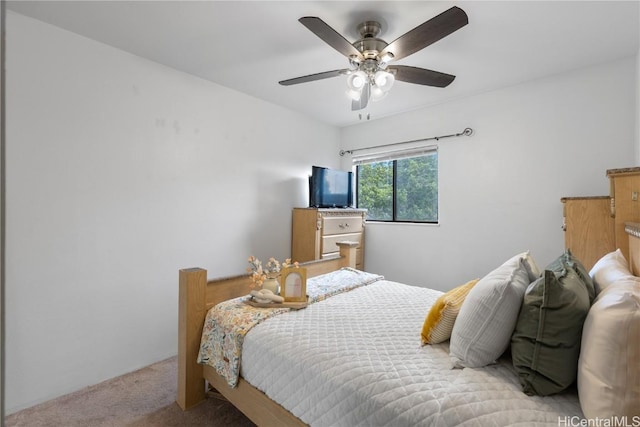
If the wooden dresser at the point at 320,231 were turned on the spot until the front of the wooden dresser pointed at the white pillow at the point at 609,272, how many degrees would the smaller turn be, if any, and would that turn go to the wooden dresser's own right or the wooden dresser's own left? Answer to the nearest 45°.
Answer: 0° — it already faces it

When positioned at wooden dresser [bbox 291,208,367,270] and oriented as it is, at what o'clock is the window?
The window is roughly at 10 o'clock from the wooden dresser.

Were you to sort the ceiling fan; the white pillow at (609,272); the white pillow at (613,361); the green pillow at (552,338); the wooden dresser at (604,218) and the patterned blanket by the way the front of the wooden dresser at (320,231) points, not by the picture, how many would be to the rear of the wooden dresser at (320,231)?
0

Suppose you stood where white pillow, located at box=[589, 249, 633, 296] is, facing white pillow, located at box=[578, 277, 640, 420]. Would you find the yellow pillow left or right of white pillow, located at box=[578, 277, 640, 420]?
right

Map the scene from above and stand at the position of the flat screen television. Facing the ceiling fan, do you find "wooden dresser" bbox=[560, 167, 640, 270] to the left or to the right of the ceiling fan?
left

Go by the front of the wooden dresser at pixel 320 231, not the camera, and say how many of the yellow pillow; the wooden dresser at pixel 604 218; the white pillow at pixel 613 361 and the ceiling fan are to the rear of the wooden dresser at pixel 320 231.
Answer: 0

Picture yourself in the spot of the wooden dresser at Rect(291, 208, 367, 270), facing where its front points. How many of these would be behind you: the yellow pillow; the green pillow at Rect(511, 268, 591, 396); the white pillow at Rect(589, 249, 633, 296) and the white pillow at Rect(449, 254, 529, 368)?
0

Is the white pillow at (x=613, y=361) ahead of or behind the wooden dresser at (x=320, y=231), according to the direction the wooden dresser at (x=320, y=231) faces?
ahead

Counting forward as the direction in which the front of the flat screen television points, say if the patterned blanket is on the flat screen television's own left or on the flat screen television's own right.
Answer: on the flat screen television's own right

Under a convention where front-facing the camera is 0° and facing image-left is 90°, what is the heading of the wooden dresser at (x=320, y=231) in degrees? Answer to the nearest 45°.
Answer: approximately 315°

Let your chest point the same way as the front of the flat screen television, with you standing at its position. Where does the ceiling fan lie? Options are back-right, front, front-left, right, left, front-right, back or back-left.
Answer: front-right

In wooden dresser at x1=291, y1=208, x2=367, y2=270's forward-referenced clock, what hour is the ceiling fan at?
The ceiling fan is roughly at 1 o'clock from the wooden dresser.

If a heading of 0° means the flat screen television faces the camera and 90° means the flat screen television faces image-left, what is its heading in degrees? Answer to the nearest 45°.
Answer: approximately 315°
